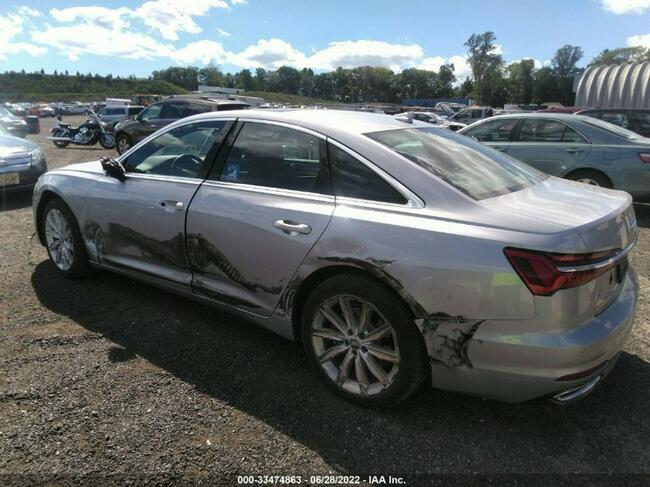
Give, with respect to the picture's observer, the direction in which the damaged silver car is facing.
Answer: facing away from the viewer and to the left of the viewer

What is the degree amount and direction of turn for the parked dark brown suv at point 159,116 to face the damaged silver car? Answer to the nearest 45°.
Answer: approximately 90° to its left

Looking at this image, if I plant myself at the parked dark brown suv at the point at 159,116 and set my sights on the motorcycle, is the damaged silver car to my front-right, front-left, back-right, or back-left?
back-left

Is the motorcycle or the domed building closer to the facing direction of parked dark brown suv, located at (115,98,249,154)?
the motorcycle

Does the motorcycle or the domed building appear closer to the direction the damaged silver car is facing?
the motorcycle

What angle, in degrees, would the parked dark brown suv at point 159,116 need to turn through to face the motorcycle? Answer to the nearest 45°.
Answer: approximately 45° to its right

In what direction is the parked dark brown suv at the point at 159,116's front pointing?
to the viewer's left

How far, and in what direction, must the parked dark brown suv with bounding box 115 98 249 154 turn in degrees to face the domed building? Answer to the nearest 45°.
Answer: approximately 135° to its right

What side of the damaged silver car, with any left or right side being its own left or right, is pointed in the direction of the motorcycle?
front
